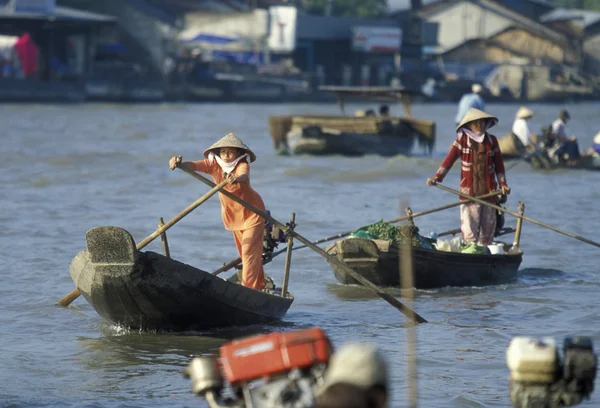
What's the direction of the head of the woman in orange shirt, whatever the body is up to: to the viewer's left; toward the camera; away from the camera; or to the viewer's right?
toward the camera

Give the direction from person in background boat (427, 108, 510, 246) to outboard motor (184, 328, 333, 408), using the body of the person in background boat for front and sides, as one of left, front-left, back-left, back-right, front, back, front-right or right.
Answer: front

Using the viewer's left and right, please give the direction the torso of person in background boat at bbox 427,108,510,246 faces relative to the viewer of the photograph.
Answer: facing the viewer

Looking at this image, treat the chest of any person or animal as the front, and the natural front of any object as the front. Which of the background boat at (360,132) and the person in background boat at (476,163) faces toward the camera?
the person in background boat

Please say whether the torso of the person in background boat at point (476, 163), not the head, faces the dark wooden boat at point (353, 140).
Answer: no

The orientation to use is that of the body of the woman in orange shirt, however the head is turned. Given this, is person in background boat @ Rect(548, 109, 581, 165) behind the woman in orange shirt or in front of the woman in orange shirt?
behind

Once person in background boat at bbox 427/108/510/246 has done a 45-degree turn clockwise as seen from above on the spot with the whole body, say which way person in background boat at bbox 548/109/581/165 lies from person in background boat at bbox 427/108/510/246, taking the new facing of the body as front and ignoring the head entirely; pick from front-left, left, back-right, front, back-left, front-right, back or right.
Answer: back-right

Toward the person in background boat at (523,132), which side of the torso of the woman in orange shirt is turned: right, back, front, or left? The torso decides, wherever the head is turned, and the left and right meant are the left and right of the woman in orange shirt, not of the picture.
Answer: back

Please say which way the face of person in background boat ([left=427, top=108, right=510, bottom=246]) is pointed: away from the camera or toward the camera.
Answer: toward the camera

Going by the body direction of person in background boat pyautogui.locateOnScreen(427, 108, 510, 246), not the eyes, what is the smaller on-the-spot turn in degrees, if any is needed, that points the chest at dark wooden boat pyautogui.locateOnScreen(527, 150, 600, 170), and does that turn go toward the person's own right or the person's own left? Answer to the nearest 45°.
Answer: approximately 180°
